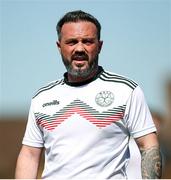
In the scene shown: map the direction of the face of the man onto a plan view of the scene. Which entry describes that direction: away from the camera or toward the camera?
toward the camera

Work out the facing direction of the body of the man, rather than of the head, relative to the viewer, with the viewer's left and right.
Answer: facing the viewer
